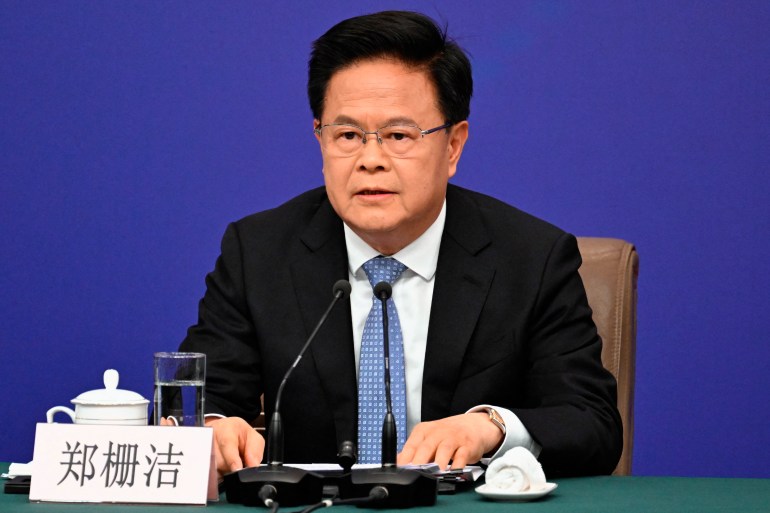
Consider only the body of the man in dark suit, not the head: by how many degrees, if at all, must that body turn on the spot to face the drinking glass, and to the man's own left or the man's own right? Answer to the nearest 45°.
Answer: approximately 45° to the man's own right

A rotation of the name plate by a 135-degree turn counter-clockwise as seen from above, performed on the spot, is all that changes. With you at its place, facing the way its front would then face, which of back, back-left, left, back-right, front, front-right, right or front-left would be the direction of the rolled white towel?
front-right

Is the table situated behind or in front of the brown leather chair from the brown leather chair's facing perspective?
in front

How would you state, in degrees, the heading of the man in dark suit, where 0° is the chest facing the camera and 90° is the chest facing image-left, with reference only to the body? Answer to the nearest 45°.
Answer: approximately 0°

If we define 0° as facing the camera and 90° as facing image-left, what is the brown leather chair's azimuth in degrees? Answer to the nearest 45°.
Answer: approximately 45°

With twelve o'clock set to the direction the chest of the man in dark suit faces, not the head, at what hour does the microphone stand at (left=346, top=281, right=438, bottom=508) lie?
The microphone stand is roughly at 12 o'clock from the man in dark suit.

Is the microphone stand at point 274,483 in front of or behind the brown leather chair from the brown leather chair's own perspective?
in front

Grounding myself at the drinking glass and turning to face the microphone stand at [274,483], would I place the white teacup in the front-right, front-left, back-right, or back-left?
back-right

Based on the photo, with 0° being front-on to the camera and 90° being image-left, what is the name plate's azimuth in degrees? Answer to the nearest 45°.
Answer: approximately 0°

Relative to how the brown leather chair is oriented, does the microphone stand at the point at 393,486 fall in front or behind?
in front

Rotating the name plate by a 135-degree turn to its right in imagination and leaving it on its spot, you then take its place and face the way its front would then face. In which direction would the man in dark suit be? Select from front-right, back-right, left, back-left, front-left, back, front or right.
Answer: right
